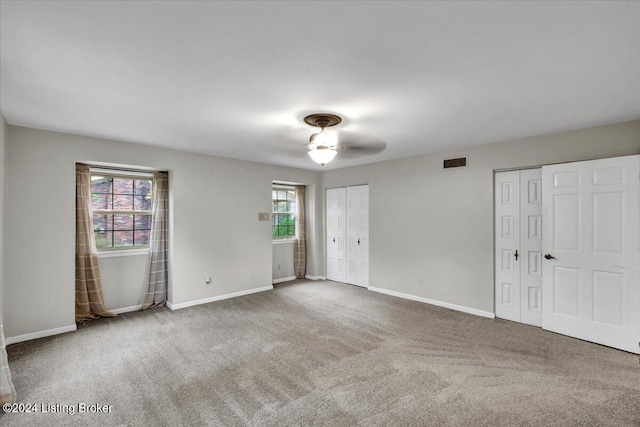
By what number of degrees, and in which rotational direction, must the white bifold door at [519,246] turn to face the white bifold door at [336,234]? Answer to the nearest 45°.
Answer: approximately 45° to its right

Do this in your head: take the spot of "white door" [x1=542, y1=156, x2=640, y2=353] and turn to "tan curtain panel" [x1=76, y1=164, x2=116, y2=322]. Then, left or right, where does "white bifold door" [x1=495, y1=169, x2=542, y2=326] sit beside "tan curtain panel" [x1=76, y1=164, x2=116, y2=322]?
right

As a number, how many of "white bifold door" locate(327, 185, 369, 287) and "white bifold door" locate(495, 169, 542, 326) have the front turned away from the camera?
0

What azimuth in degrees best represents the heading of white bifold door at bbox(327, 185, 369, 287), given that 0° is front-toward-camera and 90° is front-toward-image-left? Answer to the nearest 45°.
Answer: approximately 45°

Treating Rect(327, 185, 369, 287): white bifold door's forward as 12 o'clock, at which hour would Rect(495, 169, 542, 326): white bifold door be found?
Rect(495, 169, 542, 326): white bifold door is roughly at 9 o'clock from Rect(327, 185, 369, 287): white bifold door.

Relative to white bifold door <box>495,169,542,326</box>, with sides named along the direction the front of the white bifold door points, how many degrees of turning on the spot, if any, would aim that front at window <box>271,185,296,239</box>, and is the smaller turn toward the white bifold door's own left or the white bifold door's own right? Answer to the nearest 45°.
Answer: approximately 45° to the white bifold door's own right

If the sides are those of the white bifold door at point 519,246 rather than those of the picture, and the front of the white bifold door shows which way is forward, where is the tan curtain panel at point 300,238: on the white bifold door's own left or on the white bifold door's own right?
on the white bifold door's own right

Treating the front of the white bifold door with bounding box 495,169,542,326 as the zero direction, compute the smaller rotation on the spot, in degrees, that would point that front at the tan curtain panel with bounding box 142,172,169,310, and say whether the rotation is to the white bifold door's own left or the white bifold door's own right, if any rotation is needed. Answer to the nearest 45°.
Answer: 0° — it already faces it

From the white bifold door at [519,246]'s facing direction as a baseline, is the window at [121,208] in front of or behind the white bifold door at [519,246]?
in front

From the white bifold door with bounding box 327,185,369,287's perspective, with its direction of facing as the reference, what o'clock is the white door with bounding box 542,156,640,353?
The white door is roughly at 9 o'clock from the white bifold door.

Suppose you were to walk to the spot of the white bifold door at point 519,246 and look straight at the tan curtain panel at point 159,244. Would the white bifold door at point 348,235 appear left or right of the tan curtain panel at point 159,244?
right

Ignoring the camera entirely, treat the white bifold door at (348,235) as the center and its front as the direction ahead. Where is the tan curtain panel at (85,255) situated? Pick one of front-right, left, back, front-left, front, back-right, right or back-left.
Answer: front

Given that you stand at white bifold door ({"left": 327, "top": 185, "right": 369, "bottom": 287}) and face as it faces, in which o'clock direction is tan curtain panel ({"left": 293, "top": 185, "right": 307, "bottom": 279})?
The tan curtain panel is roughly at 2 o'clock from the white bifold door.

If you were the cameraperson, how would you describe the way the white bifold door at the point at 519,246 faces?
facing the viewer and to the left of the viewer
